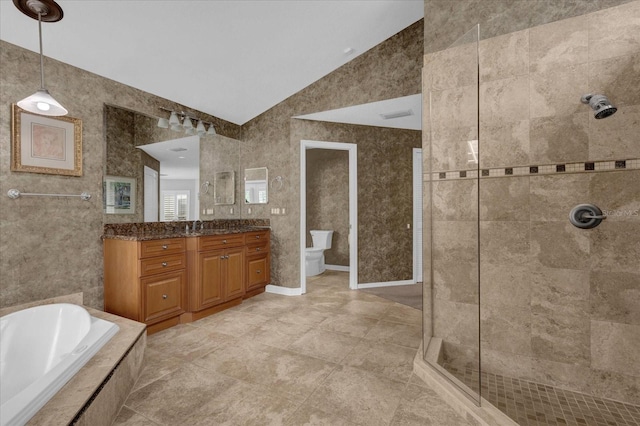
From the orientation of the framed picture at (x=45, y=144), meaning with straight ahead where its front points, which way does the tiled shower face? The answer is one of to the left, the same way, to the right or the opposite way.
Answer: the opposite way

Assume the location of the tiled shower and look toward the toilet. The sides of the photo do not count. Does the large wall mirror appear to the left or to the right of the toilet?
left

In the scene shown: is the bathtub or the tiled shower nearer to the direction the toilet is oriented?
the bathtub

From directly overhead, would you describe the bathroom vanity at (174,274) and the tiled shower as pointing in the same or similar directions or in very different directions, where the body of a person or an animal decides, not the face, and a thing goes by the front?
very different directions

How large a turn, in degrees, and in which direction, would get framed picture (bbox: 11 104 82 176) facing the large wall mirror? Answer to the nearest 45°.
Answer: approximately 45° to its left

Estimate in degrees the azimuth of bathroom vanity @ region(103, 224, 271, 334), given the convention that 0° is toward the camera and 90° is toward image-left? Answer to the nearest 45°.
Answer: approximately 315°
